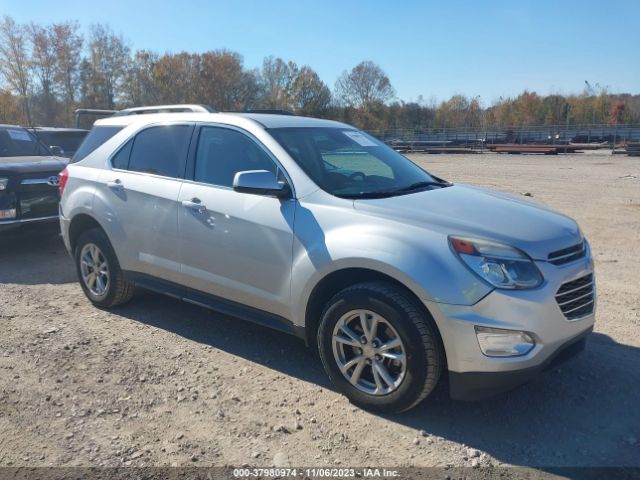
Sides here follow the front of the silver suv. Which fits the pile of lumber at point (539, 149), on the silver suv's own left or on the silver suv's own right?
on the silver suv's own left

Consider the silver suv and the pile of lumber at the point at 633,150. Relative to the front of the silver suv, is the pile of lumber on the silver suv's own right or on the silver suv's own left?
on the silver suv's own left

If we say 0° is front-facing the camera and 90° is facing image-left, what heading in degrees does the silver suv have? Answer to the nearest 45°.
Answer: approximately 315°

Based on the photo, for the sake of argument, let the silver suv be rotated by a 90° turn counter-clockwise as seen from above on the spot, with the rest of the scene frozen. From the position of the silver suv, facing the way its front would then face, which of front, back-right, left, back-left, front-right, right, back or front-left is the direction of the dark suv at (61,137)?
left
